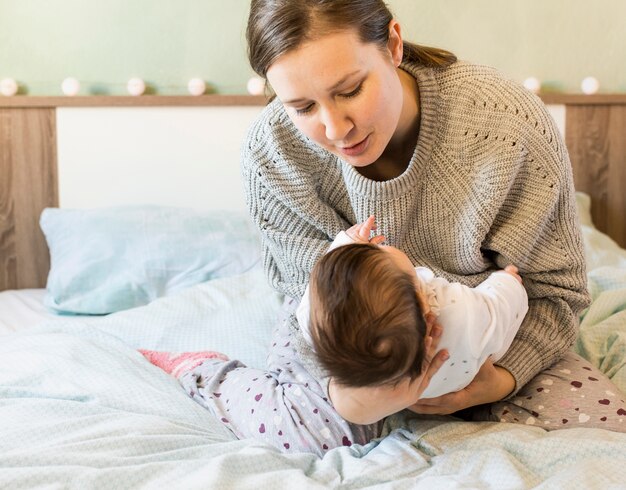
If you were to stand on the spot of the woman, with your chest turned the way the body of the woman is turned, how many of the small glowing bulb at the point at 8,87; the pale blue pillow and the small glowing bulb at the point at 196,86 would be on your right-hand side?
3

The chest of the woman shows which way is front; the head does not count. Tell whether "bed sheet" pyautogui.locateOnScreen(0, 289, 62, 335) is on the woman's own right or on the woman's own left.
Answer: on the woman's own right

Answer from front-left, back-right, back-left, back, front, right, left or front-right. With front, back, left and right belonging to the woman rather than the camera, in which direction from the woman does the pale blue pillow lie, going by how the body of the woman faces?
right

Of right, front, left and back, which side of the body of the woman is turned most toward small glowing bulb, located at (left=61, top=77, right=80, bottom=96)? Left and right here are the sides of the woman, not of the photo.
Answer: right

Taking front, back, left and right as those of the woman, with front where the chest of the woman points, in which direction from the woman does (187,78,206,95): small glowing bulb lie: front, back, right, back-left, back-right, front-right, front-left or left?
right
